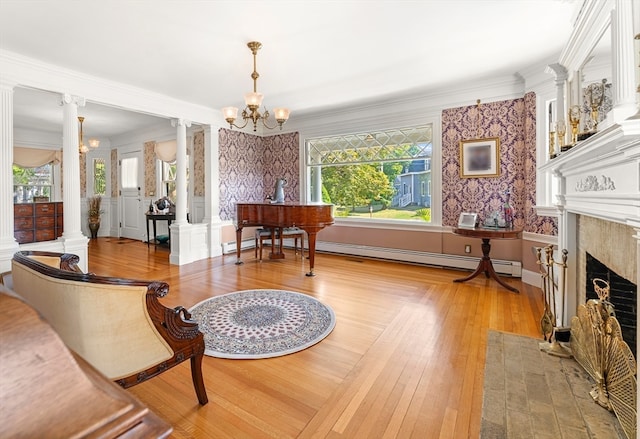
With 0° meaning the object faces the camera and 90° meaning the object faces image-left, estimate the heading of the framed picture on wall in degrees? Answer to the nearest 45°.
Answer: approximately 0°

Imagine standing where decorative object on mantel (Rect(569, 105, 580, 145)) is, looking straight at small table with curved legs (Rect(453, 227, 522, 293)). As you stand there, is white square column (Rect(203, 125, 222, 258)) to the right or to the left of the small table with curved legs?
left

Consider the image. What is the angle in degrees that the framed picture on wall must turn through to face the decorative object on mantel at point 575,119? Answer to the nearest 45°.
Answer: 0° — it already faces it

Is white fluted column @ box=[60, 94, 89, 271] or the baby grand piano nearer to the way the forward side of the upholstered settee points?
the baby grand piano

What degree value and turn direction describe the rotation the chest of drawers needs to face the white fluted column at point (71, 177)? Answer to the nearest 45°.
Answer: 0° — it already faces it

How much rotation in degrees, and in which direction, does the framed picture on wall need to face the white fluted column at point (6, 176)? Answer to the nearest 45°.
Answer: approximately 45° to its right

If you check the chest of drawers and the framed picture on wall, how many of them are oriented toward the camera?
2

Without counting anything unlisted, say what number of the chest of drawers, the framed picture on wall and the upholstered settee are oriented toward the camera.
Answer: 2

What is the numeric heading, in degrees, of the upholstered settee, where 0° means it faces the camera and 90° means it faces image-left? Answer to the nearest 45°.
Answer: approximately 225°

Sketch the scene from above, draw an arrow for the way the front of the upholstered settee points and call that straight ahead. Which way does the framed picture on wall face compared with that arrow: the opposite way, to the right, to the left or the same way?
the opposite way
